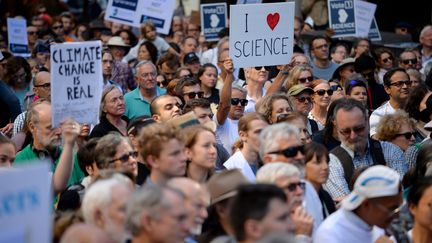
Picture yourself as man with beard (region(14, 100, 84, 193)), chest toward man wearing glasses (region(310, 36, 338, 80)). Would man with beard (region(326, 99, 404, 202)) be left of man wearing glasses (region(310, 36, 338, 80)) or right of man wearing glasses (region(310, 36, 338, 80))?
right

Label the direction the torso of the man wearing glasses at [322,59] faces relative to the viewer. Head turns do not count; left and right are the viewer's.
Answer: facing the viewer and to the right of the viewer

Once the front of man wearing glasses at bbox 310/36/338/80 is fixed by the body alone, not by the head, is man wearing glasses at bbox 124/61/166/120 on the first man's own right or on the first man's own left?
on the first man's own right

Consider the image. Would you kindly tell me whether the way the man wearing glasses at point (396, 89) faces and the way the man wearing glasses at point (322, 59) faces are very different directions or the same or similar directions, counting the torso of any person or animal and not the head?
same or similar directions

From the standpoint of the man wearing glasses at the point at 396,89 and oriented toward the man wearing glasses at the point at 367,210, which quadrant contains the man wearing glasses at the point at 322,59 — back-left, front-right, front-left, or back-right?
back-right

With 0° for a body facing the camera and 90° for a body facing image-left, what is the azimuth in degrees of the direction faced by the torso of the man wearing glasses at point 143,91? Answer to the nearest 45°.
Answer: approximately 315°

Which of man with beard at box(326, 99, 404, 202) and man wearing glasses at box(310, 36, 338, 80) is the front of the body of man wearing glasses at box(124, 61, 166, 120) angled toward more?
the man with beard

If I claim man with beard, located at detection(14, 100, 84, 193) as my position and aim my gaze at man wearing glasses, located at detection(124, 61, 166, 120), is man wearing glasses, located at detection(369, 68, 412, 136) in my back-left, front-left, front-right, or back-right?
front-right

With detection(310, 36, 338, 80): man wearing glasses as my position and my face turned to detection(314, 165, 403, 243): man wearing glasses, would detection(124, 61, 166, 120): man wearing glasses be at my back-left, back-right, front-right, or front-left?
front-right

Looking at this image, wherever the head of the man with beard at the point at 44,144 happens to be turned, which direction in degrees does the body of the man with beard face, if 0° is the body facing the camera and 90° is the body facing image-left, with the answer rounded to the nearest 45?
approximately 315°
